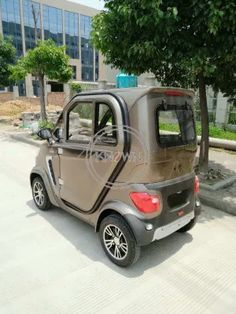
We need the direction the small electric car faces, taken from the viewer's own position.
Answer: facing away from the viewer and to the left of the viewer

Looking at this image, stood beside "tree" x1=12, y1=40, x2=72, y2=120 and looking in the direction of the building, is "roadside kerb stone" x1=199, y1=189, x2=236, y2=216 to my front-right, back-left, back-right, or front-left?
back-right

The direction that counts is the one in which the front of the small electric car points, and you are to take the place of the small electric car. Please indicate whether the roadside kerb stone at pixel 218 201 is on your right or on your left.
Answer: on your right

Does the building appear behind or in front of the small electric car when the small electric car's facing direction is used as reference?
in front

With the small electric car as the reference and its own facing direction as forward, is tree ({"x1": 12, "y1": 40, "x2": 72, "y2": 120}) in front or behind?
in front

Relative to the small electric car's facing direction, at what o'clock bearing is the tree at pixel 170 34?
The tree is roughly at 2 o'clock from the small electric car.

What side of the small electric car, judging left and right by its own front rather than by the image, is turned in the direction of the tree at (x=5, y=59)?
front
